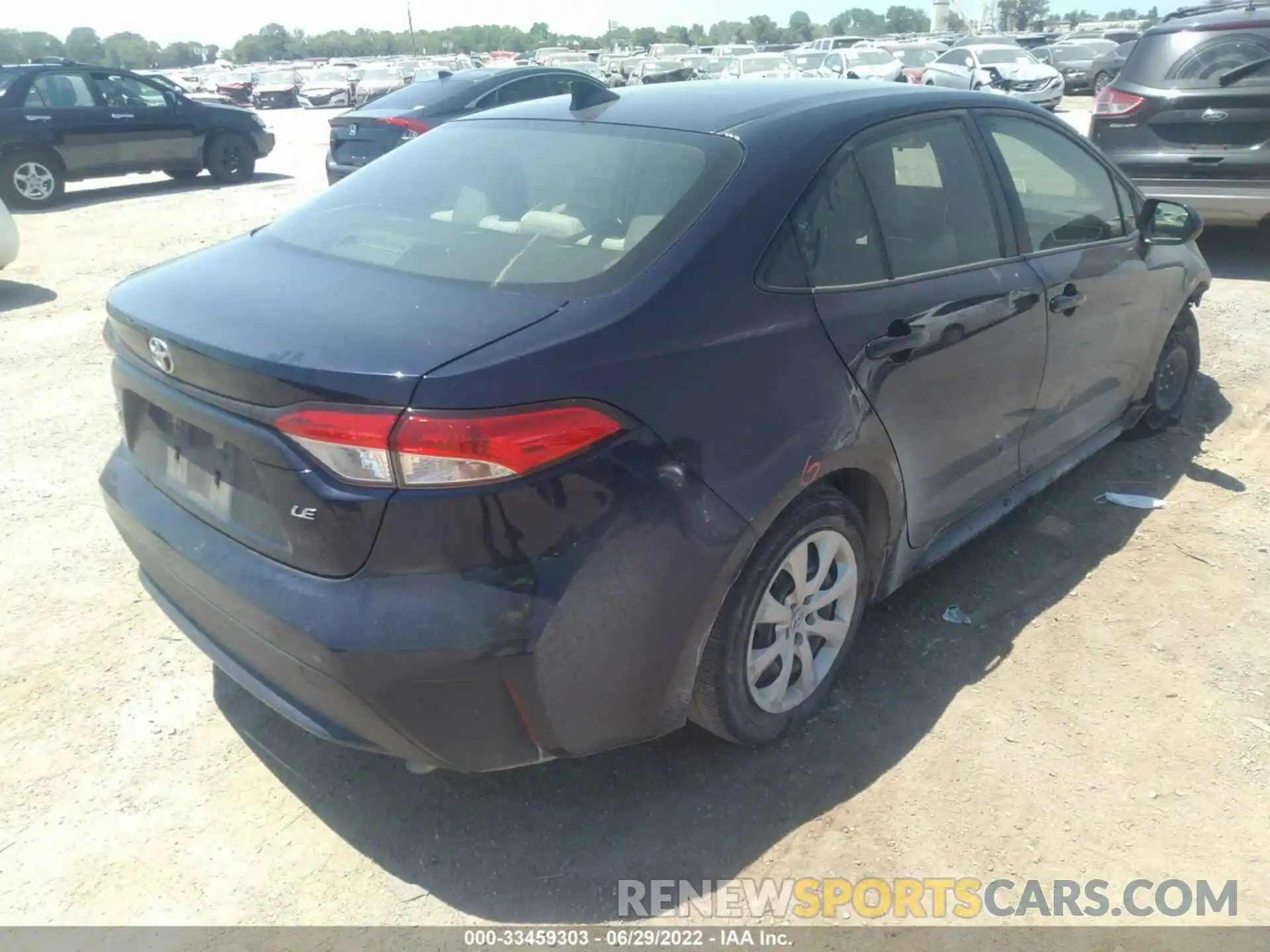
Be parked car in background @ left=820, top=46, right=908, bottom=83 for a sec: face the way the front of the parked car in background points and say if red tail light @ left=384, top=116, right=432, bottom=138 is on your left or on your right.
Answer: on your right

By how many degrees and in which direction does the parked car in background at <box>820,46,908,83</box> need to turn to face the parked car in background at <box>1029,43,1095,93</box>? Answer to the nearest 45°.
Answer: approximately 90° to its left

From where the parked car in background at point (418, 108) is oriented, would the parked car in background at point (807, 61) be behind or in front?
in front

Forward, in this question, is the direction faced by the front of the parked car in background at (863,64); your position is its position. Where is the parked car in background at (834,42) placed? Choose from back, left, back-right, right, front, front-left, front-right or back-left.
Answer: back-left

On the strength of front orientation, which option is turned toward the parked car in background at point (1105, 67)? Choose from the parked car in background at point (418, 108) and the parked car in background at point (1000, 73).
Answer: the parked car in background at point (418, 108)

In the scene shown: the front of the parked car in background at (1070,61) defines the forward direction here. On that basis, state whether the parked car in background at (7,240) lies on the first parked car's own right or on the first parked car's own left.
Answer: on the first parked car's own right

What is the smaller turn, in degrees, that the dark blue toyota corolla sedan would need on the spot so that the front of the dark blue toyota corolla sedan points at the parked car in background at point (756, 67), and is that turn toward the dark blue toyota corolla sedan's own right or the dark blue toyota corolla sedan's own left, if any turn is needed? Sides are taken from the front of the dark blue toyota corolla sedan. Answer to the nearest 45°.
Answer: approximately 45° to the dark blue toyota corolla sedan's own left

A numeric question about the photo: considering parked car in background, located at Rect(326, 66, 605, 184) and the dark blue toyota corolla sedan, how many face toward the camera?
0

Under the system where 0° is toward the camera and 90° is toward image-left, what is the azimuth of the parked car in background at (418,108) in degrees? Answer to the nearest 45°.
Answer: approximately 225°

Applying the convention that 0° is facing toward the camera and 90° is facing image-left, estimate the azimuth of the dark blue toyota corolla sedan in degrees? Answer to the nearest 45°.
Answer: approximately 225°

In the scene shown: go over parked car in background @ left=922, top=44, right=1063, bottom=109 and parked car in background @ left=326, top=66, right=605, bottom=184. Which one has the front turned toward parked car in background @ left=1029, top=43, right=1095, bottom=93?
parked car in background @ left=326, top=66, right=605, bottom=184

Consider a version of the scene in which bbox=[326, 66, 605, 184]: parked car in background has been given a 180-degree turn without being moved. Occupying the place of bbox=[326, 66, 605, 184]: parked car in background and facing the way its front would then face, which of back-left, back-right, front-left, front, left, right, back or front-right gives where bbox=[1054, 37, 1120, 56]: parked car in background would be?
back

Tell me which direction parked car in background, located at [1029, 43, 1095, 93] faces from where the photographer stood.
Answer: facing the viewer and to the right of the viewer
